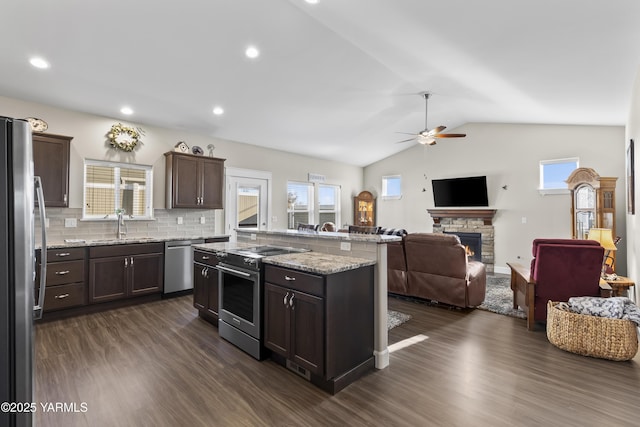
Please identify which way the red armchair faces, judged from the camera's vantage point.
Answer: facing away from the viewer and to the left of the viewer

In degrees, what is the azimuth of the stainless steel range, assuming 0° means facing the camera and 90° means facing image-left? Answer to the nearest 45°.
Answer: approximately 45°

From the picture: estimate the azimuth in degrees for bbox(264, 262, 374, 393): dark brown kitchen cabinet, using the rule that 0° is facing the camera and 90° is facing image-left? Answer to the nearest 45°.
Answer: approximately 45°

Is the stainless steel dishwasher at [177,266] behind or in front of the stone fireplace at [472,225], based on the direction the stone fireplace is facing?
in front

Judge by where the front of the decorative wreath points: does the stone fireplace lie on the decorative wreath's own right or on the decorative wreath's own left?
on the decorative wreath's own left

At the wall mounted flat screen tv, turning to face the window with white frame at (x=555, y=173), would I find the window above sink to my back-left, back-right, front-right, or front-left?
back-right

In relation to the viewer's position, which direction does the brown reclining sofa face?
facing away from the viewer and to the right of the viewer

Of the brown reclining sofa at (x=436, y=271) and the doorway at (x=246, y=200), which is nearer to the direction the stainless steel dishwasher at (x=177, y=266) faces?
the brown reclining sofa

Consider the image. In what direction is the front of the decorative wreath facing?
toward the camera

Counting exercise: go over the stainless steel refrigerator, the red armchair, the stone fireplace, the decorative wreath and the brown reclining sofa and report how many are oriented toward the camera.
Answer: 2

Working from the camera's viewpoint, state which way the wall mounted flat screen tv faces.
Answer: facing the viewer

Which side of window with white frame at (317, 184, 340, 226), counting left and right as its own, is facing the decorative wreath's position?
right

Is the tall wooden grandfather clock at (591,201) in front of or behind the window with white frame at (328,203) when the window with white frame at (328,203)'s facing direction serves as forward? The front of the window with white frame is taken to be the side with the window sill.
in front

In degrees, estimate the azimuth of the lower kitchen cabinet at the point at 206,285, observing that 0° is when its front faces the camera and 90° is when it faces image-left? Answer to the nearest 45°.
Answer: approximately 45°
